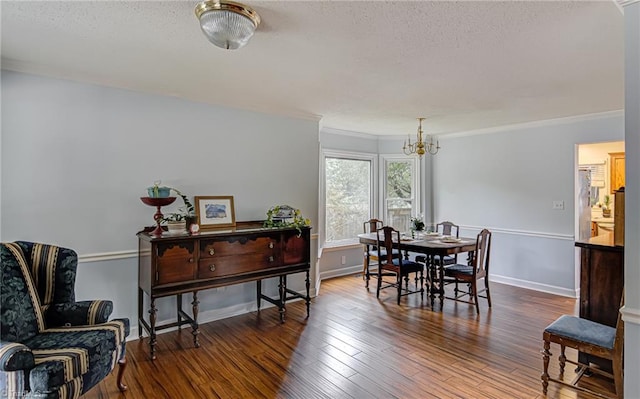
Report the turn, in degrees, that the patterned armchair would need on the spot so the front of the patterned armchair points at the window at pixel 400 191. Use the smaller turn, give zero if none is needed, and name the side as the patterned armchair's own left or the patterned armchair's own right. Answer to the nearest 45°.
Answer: approximately 45° to the patterned armchair's own left

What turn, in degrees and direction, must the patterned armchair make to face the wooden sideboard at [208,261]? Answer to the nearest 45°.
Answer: approximately 45° to its left

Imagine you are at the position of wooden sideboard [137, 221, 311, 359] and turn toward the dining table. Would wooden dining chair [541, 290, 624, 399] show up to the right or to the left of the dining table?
right

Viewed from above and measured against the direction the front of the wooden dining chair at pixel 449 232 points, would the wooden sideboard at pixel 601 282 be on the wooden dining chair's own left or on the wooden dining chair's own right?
on the wooden dining chair's own left

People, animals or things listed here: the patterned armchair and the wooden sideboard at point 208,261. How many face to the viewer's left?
0

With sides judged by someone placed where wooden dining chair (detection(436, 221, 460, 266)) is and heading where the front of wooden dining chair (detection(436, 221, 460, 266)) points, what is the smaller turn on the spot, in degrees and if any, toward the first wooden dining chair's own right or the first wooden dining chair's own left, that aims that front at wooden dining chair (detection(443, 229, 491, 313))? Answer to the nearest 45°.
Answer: approximately 45° to the first wooden dining chair's own left

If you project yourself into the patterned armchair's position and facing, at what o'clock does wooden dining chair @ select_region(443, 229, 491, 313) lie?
The wooden dining chair is roughly at 11 o'clock from the patterned armchair.

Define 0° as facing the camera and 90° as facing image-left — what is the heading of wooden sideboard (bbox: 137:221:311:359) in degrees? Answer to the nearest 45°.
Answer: approximately 315°

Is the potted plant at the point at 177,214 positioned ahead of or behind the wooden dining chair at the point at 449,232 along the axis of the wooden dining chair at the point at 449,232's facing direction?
ahead

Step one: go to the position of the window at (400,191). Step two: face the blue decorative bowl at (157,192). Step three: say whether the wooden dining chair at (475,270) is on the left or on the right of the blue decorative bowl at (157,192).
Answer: left

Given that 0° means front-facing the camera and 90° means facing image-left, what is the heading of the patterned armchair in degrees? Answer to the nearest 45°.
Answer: approximately 315°

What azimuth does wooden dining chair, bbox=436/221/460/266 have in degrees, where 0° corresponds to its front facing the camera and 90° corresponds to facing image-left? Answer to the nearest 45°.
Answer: approximately 45°

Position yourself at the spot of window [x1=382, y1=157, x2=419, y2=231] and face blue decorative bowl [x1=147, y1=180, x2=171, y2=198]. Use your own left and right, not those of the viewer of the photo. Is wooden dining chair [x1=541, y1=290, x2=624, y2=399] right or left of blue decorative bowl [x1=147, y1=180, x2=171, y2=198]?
left
